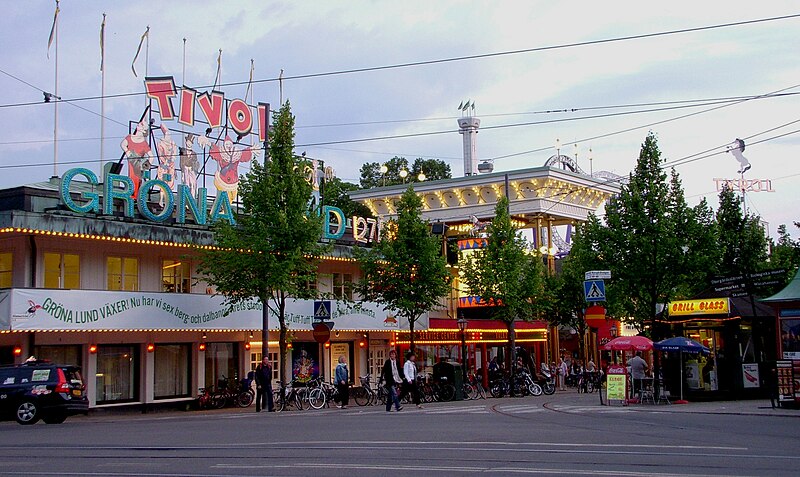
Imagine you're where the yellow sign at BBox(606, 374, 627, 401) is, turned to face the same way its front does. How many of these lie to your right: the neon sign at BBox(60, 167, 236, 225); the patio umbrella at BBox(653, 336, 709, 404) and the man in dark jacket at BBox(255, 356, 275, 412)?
2

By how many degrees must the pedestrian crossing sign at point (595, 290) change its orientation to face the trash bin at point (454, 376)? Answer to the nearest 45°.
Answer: approximately 135° to its right

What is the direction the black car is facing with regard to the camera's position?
facing away from the viewer and to the left of the viewer

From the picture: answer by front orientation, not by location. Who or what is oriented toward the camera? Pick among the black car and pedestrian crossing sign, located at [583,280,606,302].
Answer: the pedestrian crossing sign

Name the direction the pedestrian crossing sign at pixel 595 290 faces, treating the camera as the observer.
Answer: facing the viewer

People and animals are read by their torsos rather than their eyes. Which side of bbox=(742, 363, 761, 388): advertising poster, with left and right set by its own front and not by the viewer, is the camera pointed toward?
front

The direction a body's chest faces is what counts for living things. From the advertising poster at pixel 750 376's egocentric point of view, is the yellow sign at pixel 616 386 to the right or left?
on its right

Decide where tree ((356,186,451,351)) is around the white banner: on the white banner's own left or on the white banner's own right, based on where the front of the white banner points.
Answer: on the white banner's own left

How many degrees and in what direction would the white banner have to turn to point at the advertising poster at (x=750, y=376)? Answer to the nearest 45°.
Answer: approximately 45° to its left

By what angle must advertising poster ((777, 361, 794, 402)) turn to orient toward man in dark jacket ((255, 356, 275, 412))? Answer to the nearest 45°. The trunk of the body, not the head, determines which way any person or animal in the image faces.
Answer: approximately 90° to its right

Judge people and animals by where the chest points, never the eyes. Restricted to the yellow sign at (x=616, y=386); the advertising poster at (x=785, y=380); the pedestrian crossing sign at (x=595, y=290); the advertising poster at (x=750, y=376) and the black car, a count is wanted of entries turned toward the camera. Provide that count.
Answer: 4

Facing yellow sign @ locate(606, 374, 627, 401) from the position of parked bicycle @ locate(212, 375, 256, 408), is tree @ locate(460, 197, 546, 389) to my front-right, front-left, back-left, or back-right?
front-left

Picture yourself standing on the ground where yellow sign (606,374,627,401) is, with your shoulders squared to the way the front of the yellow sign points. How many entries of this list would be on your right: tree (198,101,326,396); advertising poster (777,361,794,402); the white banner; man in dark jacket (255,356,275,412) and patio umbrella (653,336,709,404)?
3

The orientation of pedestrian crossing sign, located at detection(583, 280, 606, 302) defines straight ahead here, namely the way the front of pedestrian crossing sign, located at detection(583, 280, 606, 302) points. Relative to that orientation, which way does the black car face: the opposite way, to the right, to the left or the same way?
to the right

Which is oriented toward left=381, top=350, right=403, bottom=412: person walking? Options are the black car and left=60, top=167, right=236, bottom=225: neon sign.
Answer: the neon sign

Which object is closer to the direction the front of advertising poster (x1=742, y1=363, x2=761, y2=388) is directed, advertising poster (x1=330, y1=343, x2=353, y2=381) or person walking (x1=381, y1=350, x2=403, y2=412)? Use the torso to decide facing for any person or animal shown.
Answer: the person walking

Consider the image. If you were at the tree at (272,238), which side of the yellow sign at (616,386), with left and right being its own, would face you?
right

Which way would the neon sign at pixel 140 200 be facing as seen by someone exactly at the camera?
facing the viewer and to the right of the viewer
